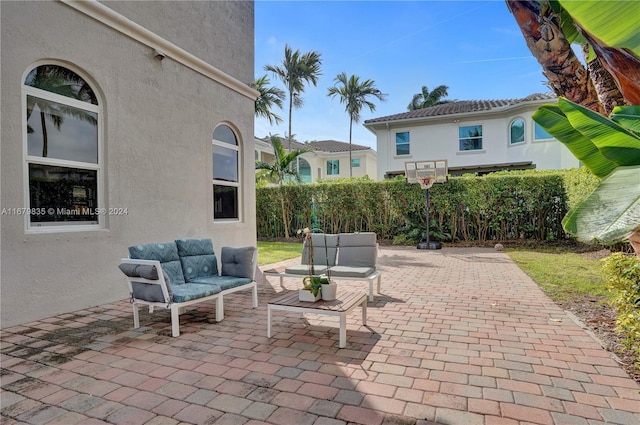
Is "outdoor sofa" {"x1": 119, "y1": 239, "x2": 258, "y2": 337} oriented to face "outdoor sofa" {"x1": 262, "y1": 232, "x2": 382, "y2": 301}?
no

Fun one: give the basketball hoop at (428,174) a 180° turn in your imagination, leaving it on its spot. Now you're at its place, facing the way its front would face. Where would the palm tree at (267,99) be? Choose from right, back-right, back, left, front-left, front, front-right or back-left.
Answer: front-left

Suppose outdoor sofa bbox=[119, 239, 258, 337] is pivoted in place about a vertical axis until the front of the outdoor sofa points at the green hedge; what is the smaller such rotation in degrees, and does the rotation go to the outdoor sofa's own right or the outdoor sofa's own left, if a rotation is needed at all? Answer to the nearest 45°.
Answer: approximately 90° to the outdoor sofa's own left

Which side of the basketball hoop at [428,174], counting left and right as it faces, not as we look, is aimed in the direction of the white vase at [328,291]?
front

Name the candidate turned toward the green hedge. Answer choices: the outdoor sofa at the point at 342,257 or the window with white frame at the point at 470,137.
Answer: the window with white frame

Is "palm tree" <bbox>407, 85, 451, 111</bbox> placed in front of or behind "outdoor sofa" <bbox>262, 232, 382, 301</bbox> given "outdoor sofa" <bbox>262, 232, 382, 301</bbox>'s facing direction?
behind

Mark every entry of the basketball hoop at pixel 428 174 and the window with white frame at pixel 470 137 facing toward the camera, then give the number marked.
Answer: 2

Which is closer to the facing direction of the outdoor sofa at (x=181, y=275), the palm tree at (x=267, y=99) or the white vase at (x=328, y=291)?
the white vase

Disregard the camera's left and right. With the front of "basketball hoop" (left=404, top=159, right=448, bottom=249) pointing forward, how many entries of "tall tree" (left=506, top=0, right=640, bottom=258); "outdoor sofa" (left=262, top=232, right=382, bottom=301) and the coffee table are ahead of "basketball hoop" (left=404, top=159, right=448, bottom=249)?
3

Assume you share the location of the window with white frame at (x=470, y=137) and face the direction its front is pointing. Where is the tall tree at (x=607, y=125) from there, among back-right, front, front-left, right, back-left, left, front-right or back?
front

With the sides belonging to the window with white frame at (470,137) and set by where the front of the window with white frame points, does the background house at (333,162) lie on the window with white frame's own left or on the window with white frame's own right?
on the window with white frame's own right

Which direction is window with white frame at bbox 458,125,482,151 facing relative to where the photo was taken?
toward the camera

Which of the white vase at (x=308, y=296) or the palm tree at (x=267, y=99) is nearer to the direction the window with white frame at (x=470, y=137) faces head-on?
the white vase

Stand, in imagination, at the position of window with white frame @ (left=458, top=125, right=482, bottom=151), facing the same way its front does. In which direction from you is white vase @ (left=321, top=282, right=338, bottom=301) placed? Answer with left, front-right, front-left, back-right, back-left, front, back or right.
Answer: front

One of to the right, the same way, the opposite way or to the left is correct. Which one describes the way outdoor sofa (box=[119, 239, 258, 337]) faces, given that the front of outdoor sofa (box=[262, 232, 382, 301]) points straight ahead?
to the left

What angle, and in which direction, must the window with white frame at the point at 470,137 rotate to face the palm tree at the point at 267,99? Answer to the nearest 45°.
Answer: approximately 90° to its right

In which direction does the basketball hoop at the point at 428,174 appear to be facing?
toward the camera

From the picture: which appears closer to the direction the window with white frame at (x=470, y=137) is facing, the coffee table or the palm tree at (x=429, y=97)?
the coffee table

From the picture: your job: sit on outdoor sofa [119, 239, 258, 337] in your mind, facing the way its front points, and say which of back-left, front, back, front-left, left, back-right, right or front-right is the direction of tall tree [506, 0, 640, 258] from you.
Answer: front

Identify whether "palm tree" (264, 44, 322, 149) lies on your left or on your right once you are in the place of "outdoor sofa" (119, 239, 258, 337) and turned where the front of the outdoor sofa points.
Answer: on your left
